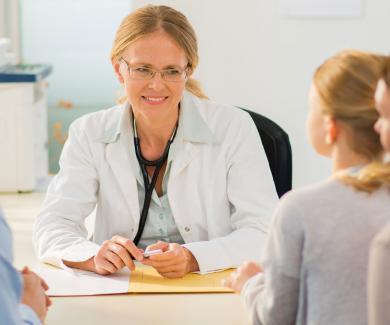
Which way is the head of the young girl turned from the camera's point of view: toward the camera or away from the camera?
away from the camera

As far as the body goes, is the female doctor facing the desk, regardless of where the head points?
yes

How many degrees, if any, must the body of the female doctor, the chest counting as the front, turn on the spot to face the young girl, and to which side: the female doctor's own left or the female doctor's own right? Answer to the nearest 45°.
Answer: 0° — they already face them

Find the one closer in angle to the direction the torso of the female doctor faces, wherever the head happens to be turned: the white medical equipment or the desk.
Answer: the desk

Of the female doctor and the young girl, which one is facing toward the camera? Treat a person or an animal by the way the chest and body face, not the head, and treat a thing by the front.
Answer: the female doctor

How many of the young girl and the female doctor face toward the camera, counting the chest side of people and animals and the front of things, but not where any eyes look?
1

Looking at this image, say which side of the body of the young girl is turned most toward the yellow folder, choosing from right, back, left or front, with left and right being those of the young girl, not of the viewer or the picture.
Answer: front

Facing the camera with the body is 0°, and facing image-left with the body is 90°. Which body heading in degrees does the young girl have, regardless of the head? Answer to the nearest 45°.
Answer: approximately 135°

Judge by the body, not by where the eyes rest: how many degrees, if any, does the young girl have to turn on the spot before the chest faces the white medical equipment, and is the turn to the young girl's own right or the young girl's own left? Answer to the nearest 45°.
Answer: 0° — they already face it

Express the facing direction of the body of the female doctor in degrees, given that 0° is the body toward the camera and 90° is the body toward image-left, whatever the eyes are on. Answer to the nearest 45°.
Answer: approximately 0°
